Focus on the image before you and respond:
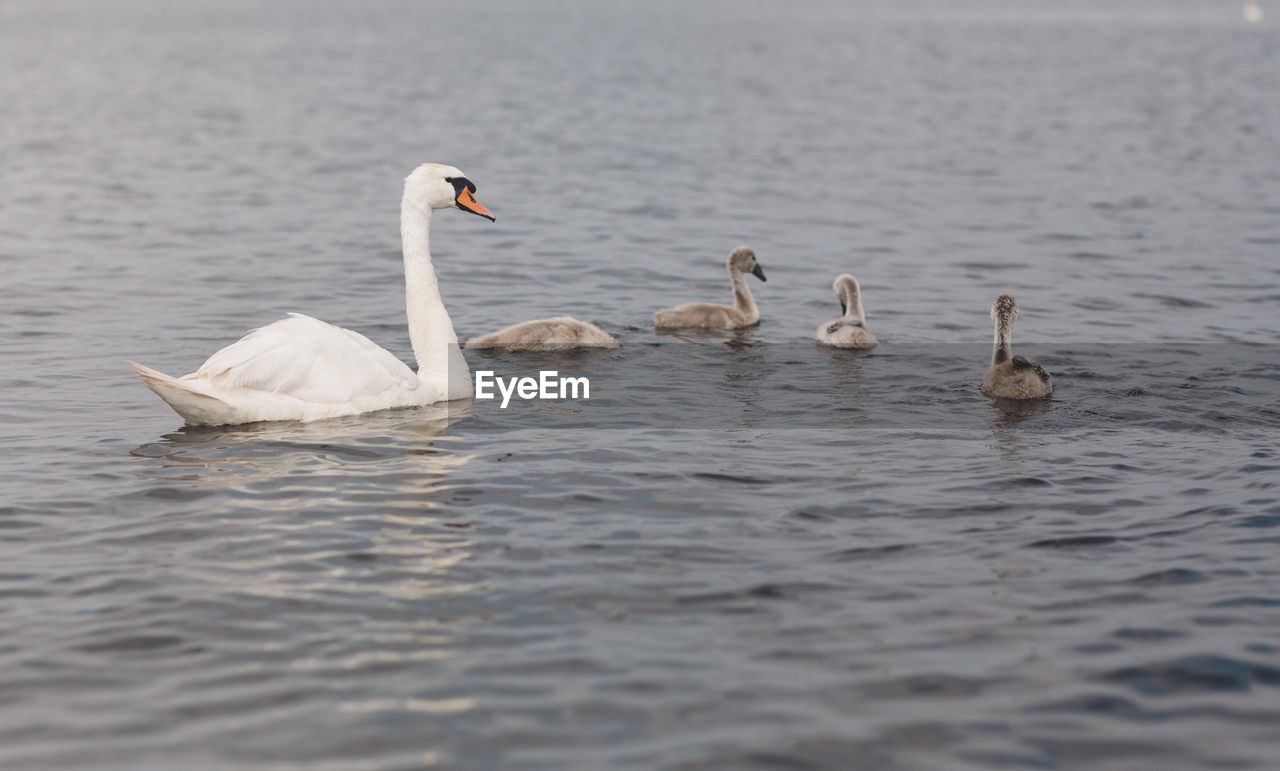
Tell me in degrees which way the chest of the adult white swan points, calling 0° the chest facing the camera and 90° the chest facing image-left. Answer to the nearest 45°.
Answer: approximately 270°
